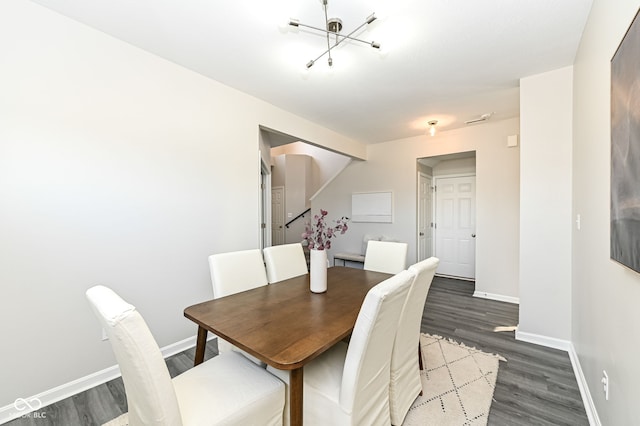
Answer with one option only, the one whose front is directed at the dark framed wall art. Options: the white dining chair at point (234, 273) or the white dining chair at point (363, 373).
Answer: the white dining chair at point (234, 273)

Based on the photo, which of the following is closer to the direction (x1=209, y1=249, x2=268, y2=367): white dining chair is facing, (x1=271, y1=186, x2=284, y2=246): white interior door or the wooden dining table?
the wooden dining table

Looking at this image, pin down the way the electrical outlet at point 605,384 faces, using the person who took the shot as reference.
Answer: facing to the left of the viewer

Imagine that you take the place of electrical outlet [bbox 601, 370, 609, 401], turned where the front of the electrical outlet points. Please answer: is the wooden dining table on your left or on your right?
on your left

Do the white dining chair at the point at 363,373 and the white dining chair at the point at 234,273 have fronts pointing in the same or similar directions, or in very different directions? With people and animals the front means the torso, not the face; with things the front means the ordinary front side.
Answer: very different directions

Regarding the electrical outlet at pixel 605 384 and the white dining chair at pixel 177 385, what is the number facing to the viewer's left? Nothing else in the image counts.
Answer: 1

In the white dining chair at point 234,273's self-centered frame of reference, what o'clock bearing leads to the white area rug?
The white area rug is roughly at 11 o'clock from the white dining chair.

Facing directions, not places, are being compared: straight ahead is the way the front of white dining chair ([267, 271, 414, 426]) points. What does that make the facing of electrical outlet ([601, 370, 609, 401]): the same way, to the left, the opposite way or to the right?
the same way

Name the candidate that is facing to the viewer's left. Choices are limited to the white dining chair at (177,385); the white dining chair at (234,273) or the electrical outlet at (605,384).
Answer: the electrical outlet

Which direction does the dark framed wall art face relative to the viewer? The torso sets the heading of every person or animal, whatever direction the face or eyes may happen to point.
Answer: to the viewer's left

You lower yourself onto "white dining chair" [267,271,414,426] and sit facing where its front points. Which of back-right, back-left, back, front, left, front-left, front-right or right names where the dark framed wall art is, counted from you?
back-right

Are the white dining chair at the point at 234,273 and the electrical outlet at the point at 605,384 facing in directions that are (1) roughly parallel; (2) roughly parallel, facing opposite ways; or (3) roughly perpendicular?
roughly parallel, facing opposite ways

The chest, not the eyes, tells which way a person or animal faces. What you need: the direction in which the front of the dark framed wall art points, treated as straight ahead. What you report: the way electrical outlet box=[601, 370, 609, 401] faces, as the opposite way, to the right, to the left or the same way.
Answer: the same way

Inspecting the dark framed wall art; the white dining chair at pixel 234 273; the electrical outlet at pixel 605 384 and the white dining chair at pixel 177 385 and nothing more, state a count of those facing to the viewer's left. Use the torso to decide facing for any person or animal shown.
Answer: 2

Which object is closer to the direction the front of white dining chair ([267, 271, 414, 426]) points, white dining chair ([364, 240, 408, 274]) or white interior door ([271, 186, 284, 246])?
the white interior door
